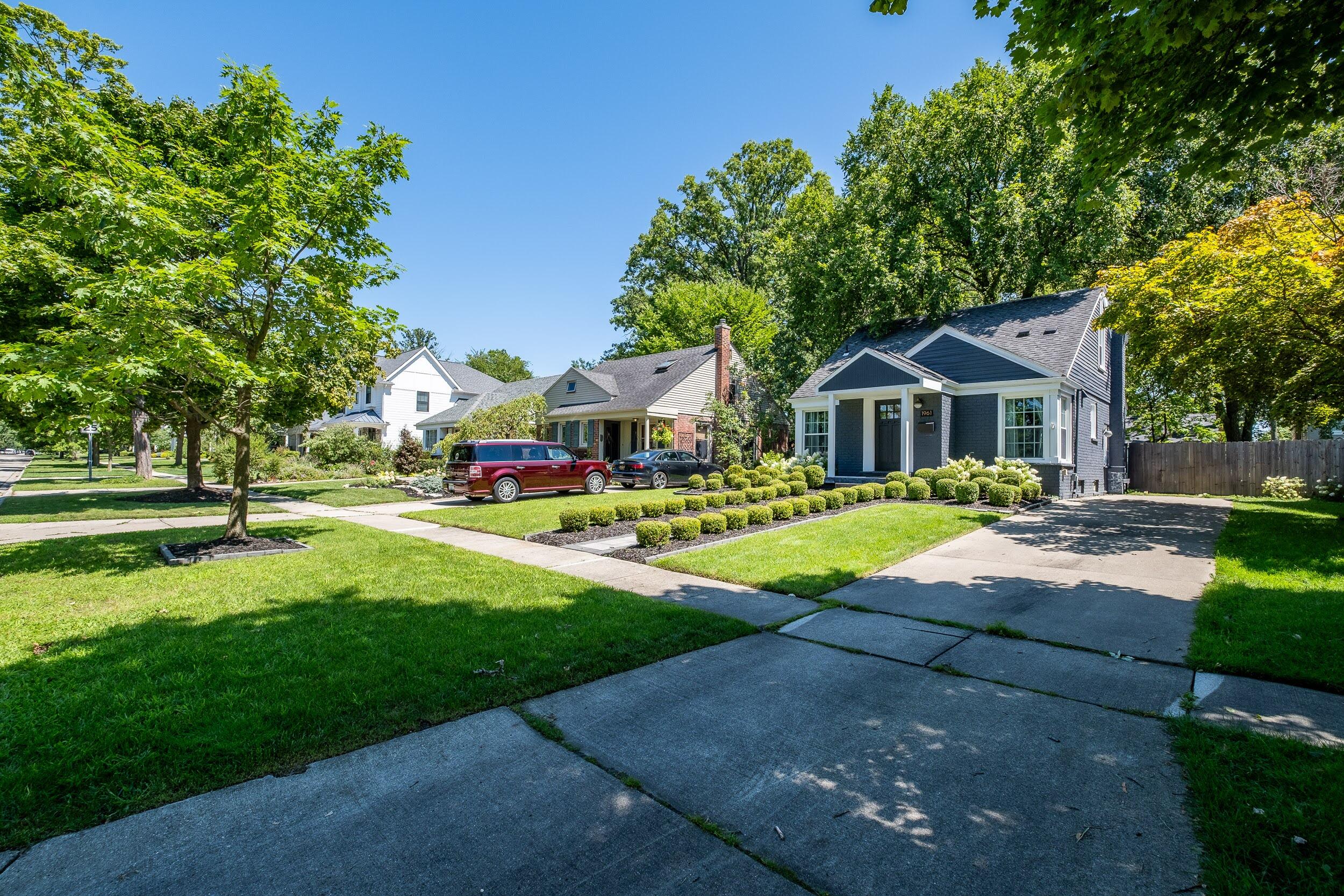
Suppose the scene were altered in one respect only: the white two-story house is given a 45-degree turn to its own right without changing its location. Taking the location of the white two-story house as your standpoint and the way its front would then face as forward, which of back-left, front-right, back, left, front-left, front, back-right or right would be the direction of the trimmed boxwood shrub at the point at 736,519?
left

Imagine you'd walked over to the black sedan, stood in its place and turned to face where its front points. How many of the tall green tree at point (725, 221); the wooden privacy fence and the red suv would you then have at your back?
1

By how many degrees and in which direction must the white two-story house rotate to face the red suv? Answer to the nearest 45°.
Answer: approximately 45° to its left

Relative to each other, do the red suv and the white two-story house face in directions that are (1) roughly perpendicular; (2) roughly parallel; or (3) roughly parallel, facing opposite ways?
roughly parallel, facing opposite ways

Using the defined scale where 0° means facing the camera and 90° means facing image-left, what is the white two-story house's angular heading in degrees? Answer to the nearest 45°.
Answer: approximately 45°

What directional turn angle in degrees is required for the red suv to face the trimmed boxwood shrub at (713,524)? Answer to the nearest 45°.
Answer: approximately 90° to its right

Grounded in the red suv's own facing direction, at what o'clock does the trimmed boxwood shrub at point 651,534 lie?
The trimmed boxwood shrub is roughly at 4 o'clock from the red suv.

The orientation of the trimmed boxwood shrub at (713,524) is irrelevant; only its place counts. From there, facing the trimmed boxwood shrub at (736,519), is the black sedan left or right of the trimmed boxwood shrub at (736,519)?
left

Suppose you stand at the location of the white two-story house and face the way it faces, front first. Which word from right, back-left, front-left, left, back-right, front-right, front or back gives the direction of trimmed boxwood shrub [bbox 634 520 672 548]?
front-left

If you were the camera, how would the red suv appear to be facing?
facing away from the viewer and to the right of the viewer
